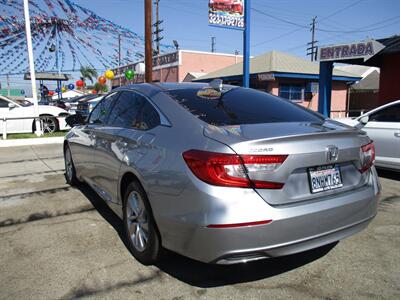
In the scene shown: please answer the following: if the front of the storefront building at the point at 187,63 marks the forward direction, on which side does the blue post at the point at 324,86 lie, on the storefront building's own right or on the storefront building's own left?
on the storefront building's own left

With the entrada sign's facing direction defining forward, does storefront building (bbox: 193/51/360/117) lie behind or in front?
behind

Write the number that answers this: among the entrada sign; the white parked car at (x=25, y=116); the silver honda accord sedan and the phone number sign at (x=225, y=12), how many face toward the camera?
2

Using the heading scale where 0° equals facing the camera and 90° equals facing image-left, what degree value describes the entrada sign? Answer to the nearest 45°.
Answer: approximately 0°

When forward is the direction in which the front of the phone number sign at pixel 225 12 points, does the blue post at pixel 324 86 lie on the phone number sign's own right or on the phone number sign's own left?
on the phone number sign's own left

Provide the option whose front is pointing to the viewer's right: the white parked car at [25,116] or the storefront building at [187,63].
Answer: the white parked car

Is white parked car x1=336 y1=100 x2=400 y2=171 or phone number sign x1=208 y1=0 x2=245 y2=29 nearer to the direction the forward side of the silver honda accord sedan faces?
the phone number sign

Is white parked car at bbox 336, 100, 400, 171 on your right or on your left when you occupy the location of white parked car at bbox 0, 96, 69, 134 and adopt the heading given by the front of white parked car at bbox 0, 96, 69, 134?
on your right

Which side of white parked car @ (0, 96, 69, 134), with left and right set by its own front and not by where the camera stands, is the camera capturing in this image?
right

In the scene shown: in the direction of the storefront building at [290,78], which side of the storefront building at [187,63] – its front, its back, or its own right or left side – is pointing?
left
